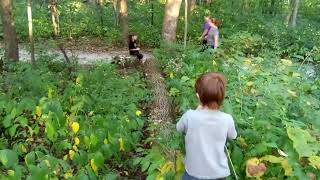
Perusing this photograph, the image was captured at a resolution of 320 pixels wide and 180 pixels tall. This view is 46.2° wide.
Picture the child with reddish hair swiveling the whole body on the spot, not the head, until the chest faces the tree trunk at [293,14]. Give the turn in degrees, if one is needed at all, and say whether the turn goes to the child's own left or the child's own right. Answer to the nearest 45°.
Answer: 0° — they already face it

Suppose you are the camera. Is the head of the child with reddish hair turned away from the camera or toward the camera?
away from the camera

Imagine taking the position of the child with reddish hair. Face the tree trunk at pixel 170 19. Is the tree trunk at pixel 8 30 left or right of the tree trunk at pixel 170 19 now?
left

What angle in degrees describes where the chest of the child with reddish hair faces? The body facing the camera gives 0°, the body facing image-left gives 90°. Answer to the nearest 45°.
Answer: approximately 180°

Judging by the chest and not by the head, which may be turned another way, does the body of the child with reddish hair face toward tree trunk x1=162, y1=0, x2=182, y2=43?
yes
